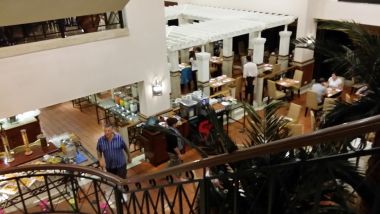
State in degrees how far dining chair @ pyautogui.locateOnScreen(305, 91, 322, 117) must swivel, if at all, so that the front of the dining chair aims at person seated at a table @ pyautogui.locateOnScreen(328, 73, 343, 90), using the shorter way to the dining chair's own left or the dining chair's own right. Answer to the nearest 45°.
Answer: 0° — it already faces them

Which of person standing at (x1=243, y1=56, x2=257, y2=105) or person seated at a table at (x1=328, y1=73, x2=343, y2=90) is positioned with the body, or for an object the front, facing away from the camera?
person standing at (x1=243, y1=56, x2=257, y2=105)

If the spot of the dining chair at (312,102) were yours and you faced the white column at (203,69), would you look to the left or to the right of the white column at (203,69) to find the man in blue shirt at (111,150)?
left

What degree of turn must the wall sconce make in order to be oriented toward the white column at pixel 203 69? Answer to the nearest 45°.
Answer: approximately 135° to its left

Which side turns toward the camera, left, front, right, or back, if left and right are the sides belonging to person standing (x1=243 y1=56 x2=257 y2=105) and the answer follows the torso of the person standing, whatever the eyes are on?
back

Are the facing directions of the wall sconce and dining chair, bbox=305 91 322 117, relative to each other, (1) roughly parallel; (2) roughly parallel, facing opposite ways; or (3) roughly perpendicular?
roughly perpendicular

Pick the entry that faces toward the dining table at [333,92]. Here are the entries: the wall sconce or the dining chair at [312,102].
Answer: the dining chair

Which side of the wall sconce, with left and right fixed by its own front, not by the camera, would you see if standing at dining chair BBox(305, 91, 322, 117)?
left

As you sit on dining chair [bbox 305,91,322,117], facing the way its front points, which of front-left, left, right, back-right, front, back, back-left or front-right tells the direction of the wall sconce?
back
